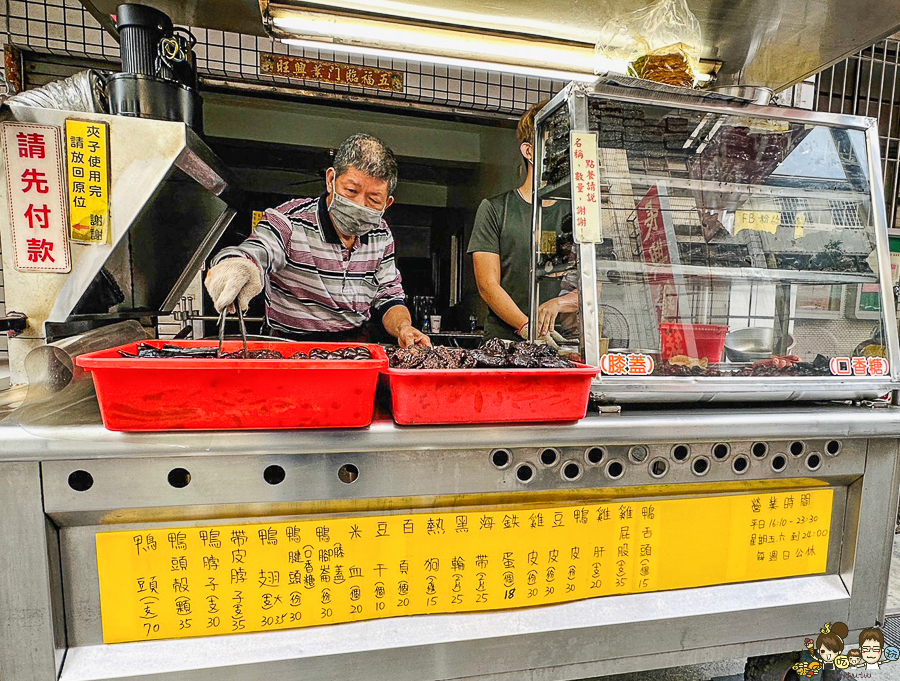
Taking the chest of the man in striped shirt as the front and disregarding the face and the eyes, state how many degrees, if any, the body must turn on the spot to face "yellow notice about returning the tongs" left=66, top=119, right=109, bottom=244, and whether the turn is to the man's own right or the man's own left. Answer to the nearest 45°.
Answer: approximately 45° to the man's own right

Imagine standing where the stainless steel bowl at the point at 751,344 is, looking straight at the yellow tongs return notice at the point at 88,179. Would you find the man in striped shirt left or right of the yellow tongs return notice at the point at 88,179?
right

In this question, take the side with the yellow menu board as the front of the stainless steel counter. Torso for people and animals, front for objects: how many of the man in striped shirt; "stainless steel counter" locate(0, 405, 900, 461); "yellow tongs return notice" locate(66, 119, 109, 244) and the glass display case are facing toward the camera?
4

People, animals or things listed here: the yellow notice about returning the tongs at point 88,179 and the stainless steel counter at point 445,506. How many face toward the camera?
2

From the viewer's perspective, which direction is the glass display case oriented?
toward the camera

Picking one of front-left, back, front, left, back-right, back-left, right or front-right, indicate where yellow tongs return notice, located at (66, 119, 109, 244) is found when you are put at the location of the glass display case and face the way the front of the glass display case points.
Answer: front-right

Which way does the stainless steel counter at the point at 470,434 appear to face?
toward the camera

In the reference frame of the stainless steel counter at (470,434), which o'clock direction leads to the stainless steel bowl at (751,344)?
The stainless steel bowl is roughly at 8 o'clock from the stainless steel counter.

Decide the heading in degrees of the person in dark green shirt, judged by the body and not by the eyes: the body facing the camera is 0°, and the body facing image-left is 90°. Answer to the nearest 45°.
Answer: approximately 315°

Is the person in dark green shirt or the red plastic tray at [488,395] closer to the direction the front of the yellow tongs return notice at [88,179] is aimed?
the red plastic tray

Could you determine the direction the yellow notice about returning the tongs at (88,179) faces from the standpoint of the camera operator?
facing the viewer

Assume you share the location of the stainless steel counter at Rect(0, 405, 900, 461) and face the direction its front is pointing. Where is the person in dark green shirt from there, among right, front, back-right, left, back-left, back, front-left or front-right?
back
